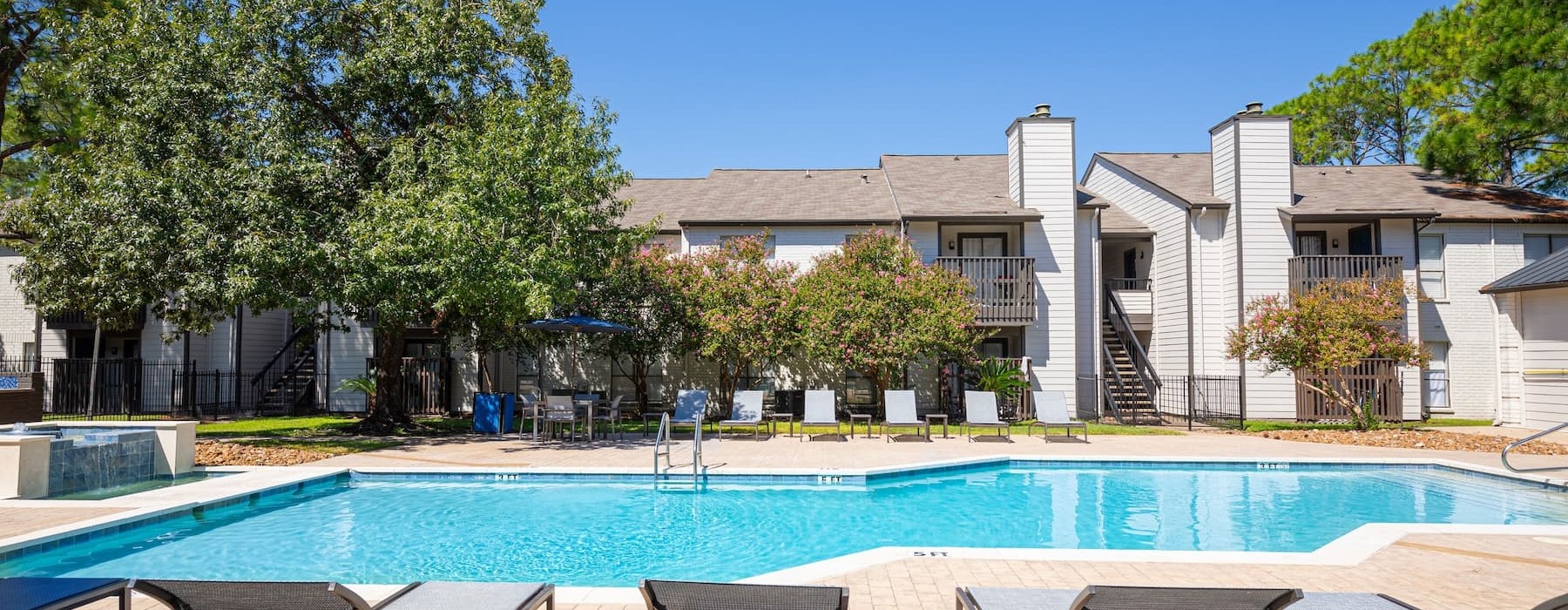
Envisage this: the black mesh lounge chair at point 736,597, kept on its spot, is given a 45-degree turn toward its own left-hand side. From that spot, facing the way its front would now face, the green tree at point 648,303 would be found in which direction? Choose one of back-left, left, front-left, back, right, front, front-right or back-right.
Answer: front-right

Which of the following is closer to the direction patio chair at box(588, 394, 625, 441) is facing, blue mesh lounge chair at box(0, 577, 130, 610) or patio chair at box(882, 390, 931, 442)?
the blue mesh lounge chair

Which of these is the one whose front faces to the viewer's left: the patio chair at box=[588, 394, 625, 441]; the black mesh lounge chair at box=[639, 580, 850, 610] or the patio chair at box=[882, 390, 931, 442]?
the patio chair at box=[588, 394, 625, 441]

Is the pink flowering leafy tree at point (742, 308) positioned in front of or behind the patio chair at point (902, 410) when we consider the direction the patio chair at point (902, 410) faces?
behind

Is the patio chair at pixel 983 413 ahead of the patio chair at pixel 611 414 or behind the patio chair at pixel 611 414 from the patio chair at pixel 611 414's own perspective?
behind

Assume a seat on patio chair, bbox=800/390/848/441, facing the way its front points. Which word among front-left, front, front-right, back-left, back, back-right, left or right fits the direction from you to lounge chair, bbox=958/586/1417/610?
front

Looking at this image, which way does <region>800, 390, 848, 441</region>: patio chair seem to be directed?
toward the camera

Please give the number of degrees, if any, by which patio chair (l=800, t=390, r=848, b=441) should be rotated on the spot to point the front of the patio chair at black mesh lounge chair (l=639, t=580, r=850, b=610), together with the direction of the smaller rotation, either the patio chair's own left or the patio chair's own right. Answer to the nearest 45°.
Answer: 0° — it already faces it

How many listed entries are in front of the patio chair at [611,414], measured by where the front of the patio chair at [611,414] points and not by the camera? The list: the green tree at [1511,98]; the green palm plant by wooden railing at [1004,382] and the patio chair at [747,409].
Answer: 0

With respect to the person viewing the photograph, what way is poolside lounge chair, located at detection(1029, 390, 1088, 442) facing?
facing the viewer and to the right of the viewer

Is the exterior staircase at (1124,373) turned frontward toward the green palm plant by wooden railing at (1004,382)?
no

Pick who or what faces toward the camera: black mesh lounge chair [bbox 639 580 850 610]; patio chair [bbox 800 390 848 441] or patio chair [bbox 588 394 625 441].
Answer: patio chair [bbox 800 390 848 441]

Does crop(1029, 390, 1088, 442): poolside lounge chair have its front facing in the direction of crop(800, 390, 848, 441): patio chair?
no

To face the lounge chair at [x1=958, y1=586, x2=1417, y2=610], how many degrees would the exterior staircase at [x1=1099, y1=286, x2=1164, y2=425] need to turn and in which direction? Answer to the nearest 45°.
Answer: approximately 45° to its right

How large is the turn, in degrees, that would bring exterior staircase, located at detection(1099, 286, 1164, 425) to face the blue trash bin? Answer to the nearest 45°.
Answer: approximately 90° to its right

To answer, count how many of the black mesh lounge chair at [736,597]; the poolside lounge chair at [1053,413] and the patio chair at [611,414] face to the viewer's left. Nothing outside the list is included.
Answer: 1

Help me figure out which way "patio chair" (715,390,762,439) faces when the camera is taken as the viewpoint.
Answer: facing the viewer and to the left of the viewer

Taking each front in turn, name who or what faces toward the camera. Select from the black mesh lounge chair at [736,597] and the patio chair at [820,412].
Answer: the patio chair
